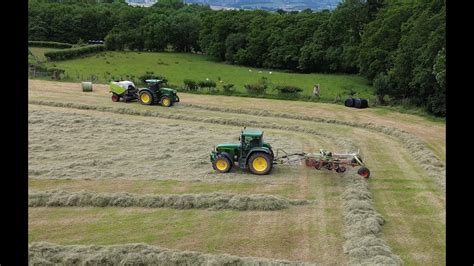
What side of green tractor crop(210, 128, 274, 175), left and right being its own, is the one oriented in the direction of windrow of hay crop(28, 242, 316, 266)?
left

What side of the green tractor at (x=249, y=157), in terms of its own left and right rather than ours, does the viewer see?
left

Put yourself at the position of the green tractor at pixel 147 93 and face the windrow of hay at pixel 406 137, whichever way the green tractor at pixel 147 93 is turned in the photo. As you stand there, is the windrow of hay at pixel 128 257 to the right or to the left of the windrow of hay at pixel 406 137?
right

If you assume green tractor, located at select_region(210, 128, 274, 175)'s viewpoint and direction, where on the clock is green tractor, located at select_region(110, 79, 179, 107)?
green tractor, located at select_region(110, 79, 179, 107) is roughly at 2 o'clock from green tractor, located at select_region(210, 128, 274, 175).

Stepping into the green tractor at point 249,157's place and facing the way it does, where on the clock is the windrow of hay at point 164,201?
The windrow of hay is roughly at 10 o'clock from the green tractor.

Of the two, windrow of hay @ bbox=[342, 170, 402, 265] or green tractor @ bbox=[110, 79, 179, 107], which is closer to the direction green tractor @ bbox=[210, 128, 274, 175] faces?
the green tractor

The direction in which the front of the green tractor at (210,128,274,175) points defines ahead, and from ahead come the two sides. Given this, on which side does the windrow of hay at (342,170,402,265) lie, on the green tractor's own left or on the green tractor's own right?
on the green tractor's own left

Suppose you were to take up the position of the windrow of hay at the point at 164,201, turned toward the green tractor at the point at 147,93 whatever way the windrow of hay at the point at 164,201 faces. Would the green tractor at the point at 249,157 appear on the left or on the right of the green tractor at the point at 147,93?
right

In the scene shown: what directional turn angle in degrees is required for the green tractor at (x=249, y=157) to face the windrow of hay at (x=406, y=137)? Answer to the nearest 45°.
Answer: approximately 135° to its right
